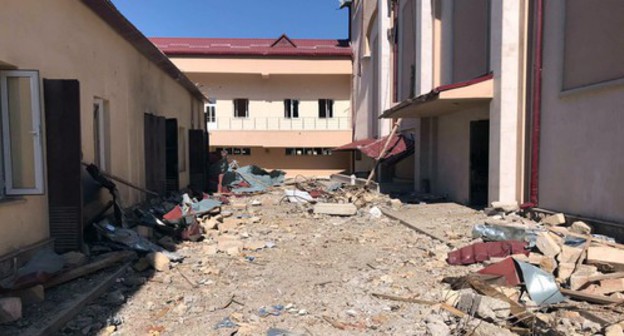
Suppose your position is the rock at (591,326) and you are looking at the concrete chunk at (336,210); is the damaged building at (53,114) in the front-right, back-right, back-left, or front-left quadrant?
front-left

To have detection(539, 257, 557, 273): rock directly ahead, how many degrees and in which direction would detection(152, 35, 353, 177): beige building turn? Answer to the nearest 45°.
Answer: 0° — it already faces it

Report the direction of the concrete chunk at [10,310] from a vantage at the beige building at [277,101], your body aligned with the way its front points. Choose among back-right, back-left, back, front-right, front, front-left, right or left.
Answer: front

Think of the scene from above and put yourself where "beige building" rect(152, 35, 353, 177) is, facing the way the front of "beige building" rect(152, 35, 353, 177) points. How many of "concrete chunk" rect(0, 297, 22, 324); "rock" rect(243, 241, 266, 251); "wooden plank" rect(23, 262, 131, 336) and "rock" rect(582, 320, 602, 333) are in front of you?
4

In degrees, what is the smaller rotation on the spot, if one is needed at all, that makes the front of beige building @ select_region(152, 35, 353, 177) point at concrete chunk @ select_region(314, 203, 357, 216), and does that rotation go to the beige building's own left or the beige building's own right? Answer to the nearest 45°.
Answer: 0° — it already faces it

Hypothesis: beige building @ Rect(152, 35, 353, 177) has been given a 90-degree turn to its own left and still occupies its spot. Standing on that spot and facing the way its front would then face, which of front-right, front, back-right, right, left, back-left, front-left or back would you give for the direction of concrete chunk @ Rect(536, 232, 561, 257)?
right

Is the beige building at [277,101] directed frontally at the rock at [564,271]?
yes

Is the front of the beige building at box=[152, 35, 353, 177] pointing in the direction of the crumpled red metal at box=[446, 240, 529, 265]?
yes

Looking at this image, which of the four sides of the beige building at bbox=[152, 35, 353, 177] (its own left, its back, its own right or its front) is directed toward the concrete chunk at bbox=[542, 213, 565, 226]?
front

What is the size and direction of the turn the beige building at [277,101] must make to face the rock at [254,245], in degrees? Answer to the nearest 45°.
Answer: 0° — it already faces it

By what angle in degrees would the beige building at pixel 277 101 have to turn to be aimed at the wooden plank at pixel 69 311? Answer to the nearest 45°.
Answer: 0° — it already faces it

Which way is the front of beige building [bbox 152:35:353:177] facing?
toward the camera

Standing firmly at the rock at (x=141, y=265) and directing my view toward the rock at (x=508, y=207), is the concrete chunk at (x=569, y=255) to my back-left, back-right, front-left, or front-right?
front-right

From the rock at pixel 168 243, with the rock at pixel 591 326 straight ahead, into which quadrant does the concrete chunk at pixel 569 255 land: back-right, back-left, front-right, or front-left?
front-left

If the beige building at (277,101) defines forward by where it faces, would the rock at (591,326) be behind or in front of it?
in front

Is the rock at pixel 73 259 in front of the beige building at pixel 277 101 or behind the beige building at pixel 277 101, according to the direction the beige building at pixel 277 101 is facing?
in front

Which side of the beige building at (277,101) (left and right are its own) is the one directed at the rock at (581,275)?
front

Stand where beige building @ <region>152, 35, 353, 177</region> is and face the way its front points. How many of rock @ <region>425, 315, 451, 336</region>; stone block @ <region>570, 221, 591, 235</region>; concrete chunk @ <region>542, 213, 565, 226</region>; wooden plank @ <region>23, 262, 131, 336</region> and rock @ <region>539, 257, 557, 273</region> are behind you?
0

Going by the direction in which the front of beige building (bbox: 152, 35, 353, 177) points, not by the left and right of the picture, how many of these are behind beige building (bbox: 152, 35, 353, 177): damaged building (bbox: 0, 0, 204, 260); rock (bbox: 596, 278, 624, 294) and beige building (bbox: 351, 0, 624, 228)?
0

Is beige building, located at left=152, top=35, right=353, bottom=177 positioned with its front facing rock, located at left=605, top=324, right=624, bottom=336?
yes

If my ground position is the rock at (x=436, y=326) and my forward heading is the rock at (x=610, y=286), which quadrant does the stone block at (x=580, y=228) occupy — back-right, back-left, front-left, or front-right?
front-left
